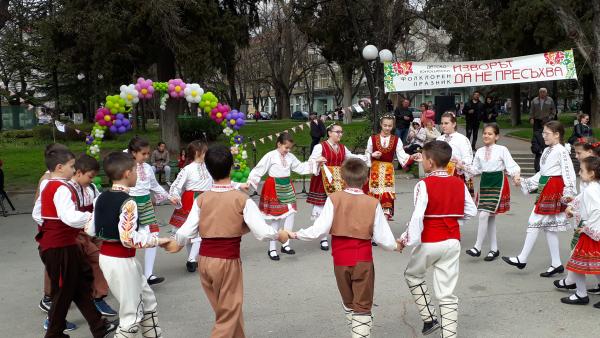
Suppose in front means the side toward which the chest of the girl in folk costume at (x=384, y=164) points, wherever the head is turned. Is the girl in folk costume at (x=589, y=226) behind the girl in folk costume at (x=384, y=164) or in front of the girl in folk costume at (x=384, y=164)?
in front

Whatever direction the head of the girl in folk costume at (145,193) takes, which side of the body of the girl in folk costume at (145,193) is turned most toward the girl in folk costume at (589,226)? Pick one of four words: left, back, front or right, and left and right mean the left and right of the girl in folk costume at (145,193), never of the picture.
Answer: front

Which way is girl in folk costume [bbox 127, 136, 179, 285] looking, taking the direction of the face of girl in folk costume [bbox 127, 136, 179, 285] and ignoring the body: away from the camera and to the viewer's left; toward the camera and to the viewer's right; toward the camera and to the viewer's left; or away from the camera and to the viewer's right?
toward the camera and to the viewer's right

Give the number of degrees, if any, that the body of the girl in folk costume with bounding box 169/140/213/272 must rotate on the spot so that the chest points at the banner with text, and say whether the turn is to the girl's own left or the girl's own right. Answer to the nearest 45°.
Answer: approximately 90° to the girl's own left

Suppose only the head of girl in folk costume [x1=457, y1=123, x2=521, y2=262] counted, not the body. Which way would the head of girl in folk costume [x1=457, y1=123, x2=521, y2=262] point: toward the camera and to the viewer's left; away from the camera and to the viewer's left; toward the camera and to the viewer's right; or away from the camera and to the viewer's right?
toward the camera and to the viewer's left

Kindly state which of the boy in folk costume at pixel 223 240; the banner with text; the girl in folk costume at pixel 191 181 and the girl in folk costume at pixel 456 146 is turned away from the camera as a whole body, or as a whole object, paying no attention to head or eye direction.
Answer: the boy in folk costume

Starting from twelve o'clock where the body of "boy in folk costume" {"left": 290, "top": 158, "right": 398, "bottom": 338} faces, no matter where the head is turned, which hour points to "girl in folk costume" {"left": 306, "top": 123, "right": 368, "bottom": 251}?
The girl in folk costume is roughly at 12 o'clock from the boy in folk costume.

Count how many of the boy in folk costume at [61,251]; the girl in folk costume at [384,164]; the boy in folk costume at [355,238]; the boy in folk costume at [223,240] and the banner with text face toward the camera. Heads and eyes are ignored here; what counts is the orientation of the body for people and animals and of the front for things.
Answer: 2

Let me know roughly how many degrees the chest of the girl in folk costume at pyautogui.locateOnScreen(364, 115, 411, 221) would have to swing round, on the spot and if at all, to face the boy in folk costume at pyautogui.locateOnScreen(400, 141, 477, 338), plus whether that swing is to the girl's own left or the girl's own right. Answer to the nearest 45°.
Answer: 0° — they already face them

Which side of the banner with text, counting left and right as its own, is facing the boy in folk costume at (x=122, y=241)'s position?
front

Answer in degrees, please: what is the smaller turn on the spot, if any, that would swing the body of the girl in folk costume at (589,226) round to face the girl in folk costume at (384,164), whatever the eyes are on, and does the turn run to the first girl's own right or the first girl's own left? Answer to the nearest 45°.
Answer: approximately 45° to the first girl's own right

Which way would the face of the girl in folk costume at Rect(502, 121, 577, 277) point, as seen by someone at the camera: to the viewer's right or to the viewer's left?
to the viewer's left

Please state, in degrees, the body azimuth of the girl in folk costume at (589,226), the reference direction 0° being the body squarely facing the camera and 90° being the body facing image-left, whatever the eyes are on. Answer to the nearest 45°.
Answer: approximately 90°

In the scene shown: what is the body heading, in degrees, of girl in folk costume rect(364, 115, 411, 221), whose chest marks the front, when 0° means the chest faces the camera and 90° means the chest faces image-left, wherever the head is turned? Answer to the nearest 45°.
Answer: approximately 0°

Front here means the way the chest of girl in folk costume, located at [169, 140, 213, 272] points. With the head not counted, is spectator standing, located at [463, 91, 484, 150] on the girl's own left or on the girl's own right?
on the girl's own left

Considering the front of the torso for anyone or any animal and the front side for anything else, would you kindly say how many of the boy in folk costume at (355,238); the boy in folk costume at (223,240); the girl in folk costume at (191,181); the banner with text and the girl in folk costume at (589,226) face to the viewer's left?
1

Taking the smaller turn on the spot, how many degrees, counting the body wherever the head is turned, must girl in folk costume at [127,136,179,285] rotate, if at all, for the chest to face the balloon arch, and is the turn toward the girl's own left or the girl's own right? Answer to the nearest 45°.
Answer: approximately 135° to the girl's own left

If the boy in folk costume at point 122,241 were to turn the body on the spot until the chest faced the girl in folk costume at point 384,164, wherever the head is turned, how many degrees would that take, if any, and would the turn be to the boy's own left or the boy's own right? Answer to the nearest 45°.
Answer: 0° — they already face them

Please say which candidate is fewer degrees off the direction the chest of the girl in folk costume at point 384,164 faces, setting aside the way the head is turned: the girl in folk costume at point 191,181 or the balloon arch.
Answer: the girl in folk costume

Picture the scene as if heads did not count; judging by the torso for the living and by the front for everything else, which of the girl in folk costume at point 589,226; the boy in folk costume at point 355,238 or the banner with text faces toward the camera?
the banner with text
